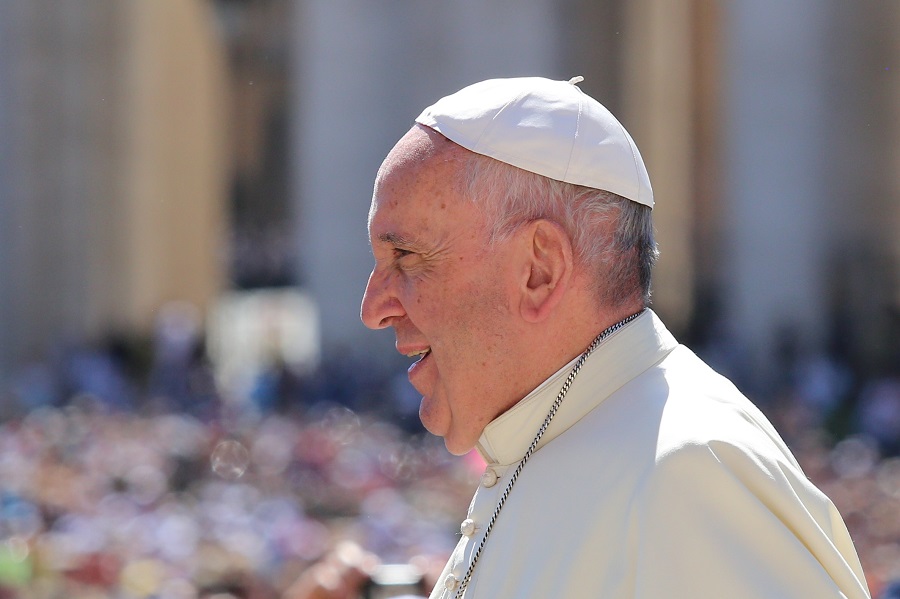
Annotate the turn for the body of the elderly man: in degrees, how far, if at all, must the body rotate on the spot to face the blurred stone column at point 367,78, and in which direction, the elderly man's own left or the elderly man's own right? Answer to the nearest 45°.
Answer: approximately 90° to the elderly man's own right

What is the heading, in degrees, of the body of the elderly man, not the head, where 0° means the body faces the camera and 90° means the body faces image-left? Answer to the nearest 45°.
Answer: approximately 90°

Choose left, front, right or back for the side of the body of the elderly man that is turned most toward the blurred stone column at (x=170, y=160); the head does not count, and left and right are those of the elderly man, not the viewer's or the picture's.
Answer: right
